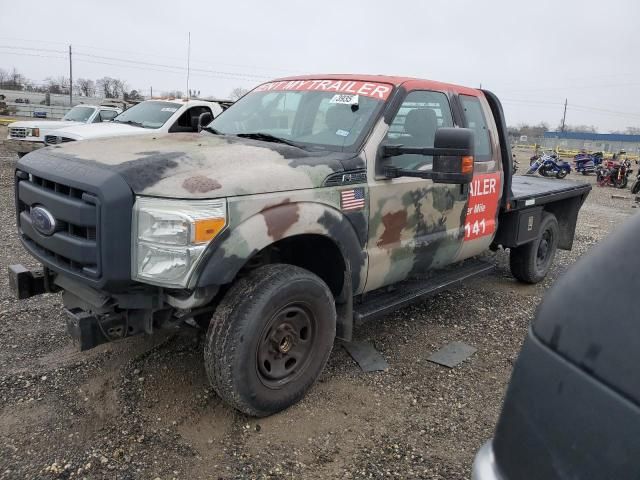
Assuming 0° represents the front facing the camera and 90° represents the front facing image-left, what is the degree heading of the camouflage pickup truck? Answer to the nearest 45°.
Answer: approximately 45°

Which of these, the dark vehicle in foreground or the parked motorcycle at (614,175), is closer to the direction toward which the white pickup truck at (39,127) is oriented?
the dark vehicle in foreground

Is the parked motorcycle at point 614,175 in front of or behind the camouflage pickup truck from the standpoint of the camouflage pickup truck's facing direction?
behind

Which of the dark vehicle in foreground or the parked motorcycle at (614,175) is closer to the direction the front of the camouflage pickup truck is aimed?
the dark vehicle in foreground

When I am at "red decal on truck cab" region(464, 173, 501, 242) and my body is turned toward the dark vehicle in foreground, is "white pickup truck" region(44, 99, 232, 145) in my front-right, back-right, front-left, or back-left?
back-right

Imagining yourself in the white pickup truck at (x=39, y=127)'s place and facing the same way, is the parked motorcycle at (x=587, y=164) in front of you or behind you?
behind

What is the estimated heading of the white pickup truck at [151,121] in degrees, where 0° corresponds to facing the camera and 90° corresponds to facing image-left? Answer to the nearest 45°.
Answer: approximately 45°

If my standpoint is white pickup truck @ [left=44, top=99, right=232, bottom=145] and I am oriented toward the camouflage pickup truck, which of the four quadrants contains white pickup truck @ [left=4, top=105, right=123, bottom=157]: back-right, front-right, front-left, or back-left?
back-right
